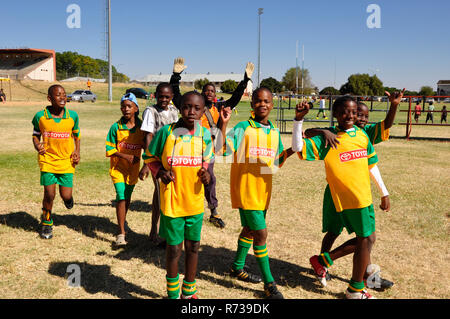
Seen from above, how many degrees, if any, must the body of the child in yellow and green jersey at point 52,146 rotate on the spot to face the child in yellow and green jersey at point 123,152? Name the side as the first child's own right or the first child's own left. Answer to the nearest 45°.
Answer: approximately 45° to the first child's own left

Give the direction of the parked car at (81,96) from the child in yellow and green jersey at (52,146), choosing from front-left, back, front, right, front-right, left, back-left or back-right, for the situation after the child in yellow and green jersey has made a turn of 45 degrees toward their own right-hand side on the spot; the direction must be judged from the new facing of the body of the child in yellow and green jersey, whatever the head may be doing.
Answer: back-right

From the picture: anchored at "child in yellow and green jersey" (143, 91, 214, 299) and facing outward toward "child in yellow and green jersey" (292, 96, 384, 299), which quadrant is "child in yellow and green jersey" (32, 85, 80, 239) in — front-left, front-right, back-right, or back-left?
back-left

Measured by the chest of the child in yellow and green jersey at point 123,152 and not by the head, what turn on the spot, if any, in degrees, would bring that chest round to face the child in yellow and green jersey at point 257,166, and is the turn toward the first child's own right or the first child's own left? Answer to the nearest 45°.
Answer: approximately 45° to the first child's own left

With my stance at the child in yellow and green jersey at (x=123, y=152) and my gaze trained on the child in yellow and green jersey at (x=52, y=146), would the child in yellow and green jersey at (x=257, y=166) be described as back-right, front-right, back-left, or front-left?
back-left

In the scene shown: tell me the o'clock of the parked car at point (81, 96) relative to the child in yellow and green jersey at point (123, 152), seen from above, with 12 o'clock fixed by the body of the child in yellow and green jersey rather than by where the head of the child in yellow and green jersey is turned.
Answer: The parked car is roughly at 6 o'clock from the child in yellow and green jersey.

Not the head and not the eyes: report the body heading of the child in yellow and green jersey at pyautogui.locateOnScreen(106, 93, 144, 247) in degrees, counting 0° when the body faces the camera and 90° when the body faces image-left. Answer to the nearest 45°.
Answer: approximately 0°

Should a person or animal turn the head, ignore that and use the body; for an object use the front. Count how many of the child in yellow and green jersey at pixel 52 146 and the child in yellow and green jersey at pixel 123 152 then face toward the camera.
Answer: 2
